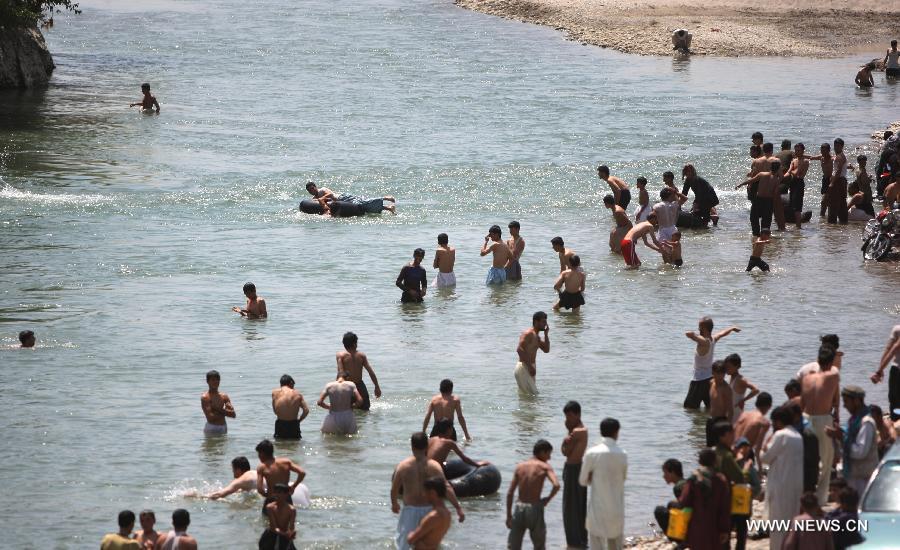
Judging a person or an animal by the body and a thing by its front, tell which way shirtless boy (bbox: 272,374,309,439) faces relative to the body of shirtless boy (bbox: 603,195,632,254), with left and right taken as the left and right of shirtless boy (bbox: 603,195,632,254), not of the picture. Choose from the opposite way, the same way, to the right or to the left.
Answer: to the right

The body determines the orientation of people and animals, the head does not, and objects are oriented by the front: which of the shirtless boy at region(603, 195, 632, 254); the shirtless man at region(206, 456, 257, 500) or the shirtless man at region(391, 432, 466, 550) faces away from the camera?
the shirtless man at region(391, 432, 466, 550)

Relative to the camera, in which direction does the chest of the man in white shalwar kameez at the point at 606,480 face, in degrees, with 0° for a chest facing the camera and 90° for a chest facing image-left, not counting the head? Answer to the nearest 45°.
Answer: approximately 180°

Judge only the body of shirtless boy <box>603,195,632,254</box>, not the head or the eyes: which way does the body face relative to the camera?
to the viewer's left

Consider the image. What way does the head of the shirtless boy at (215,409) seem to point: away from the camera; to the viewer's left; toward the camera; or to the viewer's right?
toward the camera

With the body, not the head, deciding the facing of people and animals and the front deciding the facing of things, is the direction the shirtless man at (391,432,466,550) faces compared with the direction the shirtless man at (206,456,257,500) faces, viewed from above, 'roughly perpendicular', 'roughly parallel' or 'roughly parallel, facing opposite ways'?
roughly perpendicular

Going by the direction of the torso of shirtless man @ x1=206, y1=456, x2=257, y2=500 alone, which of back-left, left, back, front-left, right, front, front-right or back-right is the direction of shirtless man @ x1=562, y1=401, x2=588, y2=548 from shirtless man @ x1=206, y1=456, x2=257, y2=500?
back-left

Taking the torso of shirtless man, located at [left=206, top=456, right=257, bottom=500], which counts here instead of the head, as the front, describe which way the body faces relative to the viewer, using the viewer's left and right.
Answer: facing to the left of the viewer

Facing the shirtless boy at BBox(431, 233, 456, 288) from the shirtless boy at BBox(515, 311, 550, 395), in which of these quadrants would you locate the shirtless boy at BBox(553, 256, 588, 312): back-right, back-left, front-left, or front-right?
front-right

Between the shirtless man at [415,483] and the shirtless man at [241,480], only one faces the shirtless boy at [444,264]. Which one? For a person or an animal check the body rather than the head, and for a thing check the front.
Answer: the shirtless man at [415,483]

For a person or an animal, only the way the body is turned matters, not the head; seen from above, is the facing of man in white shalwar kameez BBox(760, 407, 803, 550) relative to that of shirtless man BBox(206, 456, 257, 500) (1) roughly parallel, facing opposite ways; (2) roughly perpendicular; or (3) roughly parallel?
roughly perpendicular

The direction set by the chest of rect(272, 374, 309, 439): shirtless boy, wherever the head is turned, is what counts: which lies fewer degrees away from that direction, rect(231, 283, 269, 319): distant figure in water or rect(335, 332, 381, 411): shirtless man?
the distant figure in water

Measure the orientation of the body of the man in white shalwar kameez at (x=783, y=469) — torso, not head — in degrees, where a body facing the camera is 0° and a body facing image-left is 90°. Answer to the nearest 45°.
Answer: approximately 135°

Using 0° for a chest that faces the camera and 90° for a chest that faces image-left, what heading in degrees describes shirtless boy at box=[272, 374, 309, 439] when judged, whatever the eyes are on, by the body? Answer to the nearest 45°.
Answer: approximately 180°

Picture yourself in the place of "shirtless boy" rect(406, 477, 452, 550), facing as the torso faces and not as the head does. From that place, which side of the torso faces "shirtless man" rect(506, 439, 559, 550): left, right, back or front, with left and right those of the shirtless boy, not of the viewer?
right
